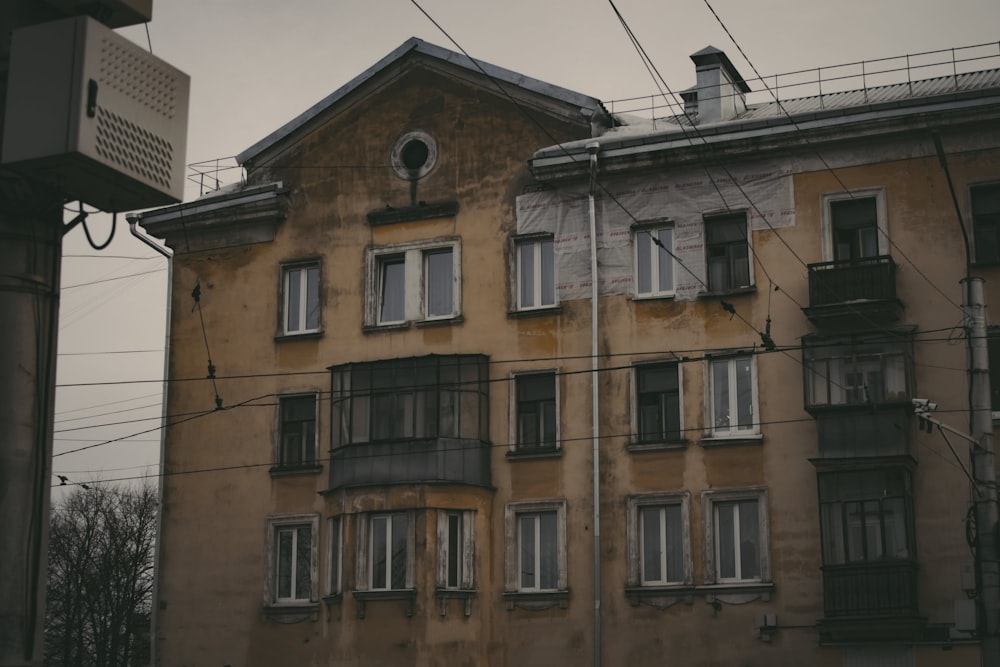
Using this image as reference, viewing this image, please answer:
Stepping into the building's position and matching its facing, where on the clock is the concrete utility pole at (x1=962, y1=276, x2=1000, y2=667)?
The concrete utility pole is roughly at 11 o'clock from the building.

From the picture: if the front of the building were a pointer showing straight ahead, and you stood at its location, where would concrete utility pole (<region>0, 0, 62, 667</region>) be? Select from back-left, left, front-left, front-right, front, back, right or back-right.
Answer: front

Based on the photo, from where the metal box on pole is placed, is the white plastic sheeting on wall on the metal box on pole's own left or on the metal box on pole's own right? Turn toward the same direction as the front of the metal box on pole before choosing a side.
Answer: on the metal box on pole's own left

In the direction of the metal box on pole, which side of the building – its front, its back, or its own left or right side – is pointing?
front

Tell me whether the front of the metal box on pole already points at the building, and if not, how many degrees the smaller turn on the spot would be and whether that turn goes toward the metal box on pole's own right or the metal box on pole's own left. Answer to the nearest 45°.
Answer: approximately 90° to the metal box on pole's own left

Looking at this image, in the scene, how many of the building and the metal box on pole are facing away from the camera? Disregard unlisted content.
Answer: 0

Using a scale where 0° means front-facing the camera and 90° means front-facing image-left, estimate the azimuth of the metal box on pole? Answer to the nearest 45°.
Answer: approximately 315°

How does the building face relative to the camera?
toward the camera
